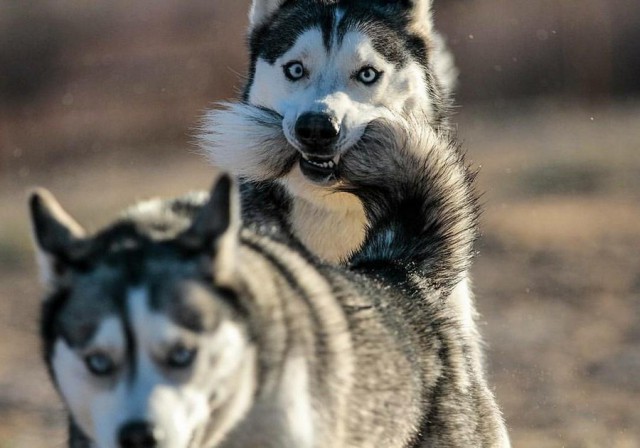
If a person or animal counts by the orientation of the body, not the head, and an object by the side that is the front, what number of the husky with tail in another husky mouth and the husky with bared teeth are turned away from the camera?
0

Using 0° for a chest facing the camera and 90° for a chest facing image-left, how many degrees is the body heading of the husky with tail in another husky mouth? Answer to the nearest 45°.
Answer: approximately 45°

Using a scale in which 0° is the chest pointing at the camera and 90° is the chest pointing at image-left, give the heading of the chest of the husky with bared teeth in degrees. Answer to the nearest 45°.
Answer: approximately 0°

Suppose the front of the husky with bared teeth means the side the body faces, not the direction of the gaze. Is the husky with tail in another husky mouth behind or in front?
in front

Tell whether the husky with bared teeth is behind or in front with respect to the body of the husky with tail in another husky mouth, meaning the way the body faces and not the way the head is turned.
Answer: behind
